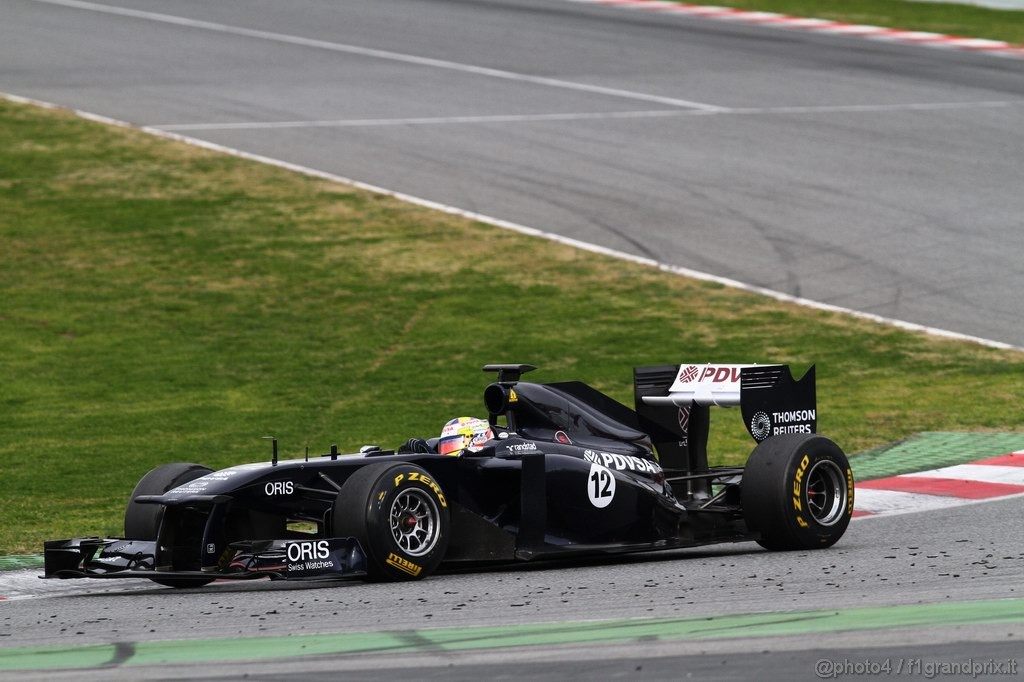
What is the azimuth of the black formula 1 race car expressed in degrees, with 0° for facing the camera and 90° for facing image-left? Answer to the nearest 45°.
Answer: approximately 45°

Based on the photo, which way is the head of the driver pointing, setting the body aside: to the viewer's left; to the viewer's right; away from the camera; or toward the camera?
to the viewer's left
